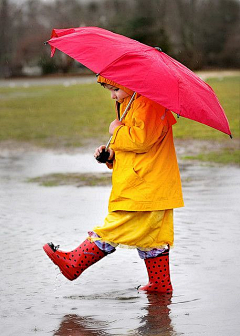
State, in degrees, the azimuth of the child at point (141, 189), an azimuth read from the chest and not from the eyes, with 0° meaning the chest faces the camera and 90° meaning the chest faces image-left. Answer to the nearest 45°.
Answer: approximately 90°

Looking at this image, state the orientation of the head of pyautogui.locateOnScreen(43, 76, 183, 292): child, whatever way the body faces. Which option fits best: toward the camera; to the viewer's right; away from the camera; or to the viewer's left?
to the viewer's left
